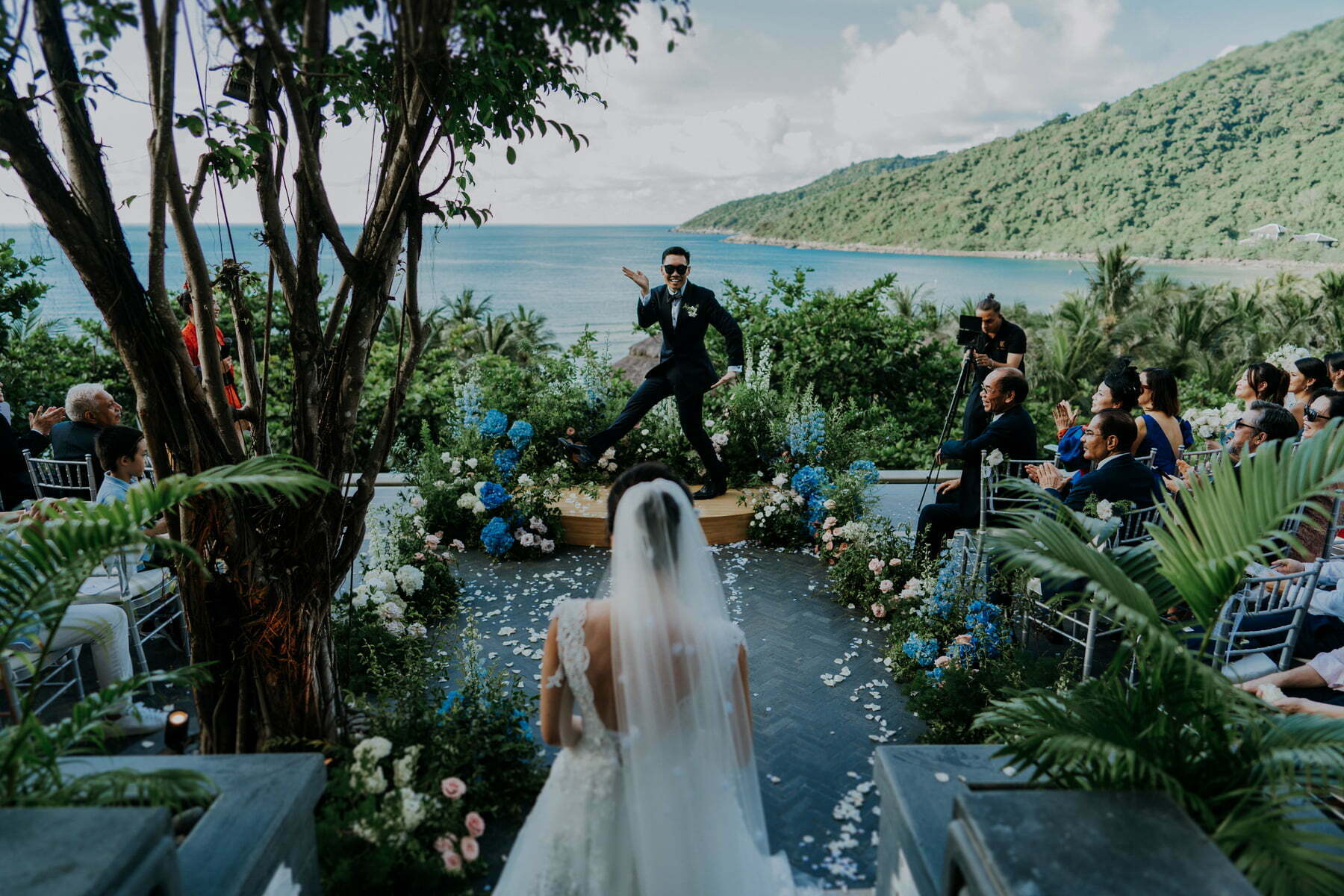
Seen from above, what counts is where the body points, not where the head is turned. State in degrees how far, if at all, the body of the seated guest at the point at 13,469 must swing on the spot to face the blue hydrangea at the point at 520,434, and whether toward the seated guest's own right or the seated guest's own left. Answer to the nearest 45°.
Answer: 0° — they already face it

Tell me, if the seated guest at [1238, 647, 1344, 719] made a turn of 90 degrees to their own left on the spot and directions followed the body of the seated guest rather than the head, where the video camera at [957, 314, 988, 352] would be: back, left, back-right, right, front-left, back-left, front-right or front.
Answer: back-right

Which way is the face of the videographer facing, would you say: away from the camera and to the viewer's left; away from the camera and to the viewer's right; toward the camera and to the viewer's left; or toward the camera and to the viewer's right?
toward the camera and to the viewer's left

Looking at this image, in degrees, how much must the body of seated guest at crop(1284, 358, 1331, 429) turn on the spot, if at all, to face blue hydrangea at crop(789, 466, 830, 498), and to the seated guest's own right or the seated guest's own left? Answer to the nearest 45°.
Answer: approximately 45° to the seated guest's own left

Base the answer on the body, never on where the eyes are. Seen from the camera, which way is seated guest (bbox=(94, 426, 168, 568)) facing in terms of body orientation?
to the viewer's right

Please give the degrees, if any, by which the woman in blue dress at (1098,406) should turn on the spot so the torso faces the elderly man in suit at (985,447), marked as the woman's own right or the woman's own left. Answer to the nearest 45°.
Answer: approximately 45° to the woman's own left

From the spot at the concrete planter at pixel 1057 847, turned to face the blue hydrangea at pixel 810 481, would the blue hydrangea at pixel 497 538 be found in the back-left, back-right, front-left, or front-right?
front-left

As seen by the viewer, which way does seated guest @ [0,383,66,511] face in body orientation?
to the viewer's right

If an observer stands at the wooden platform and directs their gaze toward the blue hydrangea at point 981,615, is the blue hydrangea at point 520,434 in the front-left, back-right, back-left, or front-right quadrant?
back-right

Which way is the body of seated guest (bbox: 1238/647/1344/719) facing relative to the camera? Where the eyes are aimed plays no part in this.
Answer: to the viewer's left

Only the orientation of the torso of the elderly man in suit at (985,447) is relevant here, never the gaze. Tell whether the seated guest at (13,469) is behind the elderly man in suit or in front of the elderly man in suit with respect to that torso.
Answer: in front

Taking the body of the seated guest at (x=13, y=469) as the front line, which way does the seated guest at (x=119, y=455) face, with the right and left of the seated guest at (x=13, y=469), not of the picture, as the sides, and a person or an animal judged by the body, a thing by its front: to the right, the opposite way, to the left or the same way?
the same way

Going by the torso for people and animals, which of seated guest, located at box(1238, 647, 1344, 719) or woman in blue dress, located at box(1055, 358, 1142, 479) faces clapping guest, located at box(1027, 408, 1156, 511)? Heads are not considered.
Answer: the seated guest

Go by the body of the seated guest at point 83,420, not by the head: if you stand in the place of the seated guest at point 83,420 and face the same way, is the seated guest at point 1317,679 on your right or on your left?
on your right

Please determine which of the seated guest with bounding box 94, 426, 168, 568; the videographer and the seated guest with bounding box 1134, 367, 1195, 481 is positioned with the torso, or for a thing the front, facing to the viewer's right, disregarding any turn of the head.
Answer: the seated guest with bounding box 94, 426, 168, 568

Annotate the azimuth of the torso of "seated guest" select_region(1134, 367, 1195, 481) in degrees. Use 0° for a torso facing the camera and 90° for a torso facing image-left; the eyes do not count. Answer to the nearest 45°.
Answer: approximately 135°

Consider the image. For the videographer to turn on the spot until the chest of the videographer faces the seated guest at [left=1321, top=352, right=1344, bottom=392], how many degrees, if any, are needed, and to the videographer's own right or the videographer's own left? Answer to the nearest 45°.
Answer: approximately 135° to the videographer's own left

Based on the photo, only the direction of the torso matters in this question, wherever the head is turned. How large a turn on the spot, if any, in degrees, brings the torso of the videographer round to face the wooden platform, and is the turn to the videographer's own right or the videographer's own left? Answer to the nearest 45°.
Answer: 0° — they already face it
